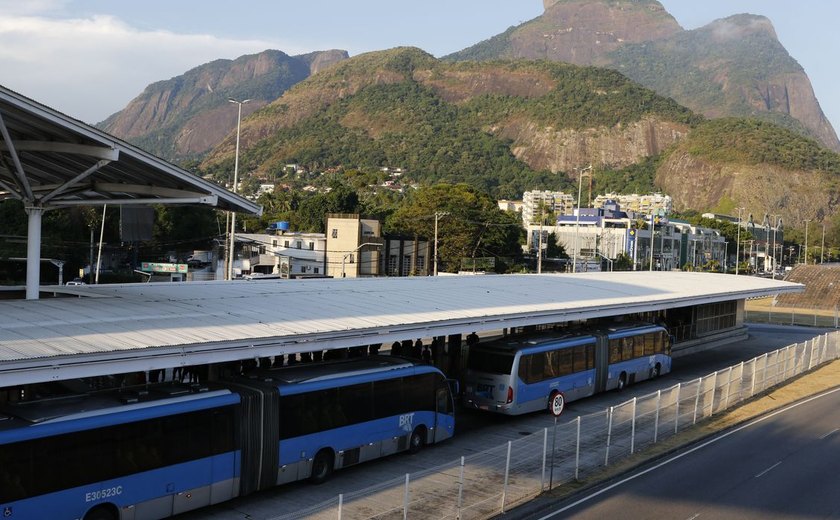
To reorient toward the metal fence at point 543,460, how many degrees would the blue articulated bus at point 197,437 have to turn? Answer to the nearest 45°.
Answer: approximately 45° to its right

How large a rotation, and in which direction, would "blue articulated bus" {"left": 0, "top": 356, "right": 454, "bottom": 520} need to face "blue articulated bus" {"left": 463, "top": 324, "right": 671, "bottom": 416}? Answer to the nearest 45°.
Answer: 0° — it already faces it

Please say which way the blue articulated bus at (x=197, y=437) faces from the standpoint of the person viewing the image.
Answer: facing away from the viewer and to the right of the viewer
